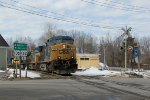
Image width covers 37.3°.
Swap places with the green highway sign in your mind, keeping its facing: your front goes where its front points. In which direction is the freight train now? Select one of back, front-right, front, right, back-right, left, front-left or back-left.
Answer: back-left

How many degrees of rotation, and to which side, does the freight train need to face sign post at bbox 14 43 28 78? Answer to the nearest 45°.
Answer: approximately 90° to its right

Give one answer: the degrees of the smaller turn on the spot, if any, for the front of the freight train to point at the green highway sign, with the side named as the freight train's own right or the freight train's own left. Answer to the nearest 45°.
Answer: approximately 90° to the freight train's own right

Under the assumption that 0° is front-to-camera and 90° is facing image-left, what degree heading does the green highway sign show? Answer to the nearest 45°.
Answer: approximately 0°
